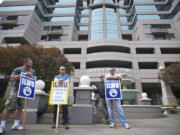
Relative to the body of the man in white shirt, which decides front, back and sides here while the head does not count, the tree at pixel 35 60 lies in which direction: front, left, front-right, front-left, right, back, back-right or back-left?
back-right

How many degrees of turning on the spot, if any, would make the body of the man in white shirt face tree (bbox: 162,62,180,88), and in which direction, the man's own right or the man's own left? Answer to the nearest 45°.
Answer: approximately 135° to the man's own left

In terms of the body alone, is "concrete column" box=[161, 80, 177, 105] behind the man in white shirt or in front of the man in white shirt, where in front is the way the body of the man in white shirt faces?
behind

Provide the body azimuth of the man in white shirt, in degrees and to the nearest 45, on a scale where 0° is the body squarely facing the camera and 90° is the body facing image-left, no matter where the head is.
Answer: approximately 0°
